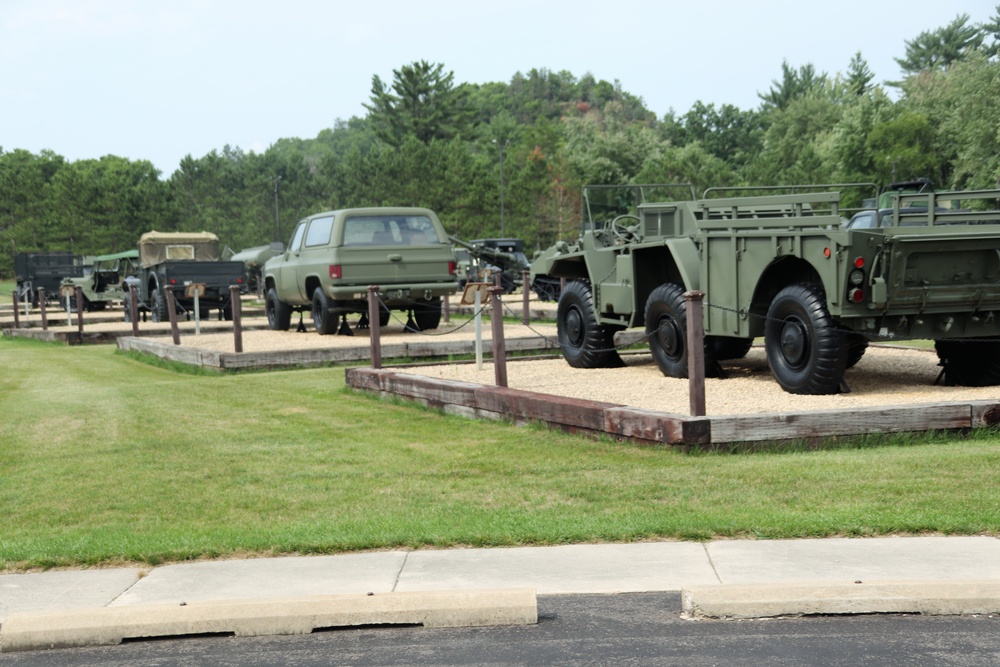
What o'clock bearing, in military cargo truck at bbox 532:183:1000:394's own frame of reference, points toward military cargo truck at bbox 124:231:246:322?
military cargo truck at bbox 124:231:246:322 is roughly at 12 o'clock from military cargo truck at bbox 532:183:1000:394.

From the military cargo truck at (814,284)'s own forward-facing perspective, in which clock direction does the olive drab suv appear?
The olive drab suv is roughly at 12 o'clock from the military cargo truck.

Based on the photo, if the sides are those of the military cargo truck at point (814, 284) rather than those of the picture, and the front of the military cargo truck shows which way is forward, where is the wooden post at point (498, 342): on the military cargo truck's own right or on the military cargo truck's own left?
on the military cargo truck's own left

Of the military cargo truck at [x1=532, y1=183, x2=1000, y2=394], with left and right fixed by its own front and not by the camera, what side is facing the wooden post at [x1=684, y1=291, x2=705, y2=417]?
left

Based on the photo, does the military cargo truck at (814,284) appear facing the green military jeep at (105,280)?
yes

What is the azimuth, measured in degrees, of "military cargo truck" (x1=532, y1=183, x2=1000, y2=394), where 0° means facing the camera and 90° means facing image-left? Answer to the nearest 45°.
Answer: approximately 135°
